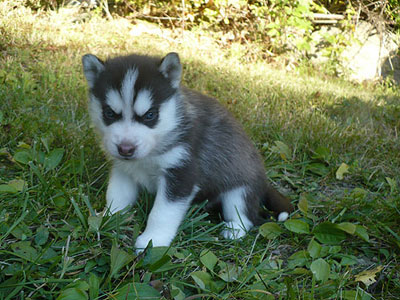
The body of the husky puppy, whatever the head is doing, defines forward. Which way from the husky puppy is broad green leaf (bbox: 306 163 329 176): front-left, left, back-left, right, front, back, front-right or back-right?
back

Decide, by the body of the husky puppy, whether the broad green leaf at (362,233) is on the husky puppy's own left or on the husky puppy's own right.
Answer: on the husky puppy's own left

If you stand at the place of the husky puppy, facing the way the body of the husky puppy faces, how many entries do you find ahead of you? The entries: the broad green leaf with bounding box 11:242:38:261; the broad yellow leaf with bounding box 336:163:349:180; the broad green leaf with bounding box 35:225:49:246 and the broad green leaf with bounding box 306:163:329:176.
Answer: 2

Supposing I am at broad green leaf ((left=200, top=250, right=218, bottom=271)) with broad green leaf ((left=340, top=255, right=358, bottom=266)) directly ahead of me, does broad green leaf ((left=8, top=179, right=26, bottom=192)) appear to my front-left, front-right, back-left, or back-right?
back-left

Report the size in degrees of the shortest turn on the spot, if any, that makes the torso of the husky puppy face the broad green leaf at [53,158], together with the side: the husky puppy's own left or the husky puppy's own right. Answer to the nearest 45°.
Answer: approximately 45° to the husky puppy's own right

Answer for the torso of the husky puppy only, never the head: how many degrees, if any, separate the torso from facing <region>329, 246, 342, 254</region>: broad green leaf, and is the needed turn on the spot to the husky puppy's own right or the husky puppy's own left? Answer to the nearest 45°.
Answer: approximately 135° to the husky puppy's own left

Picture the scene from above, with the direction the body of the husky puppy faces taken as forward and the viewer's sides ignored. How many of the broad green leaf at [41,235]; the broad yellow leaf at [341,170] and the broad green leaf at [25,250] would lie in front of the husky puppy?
2

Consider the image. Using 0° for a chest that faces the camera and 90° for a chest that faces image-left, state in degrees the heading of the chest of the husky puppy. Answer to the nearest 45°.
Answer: approximately 45°

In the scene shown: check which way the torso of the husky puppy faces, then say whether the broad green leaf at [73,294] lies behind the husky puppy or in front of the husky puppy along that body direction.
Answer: in front

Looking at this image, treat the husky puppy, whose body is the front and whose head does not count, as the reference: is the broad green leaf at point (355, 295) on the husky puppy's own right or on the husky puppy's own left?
on the husky puppy's own left

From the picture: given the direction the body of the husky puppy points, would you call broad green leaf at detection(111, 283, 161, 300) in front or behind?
in front

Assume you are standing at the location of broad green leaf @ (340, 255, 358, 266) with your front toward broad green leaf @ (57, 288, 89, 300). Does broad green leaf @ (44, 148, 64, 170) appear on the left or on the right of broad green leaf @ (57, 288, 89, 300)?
right

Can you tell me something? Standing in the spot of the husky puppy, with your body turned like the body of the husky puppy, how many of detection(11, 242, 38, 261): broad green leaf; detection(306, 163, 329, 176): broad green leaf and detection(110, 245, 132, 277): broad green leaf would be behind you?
1
